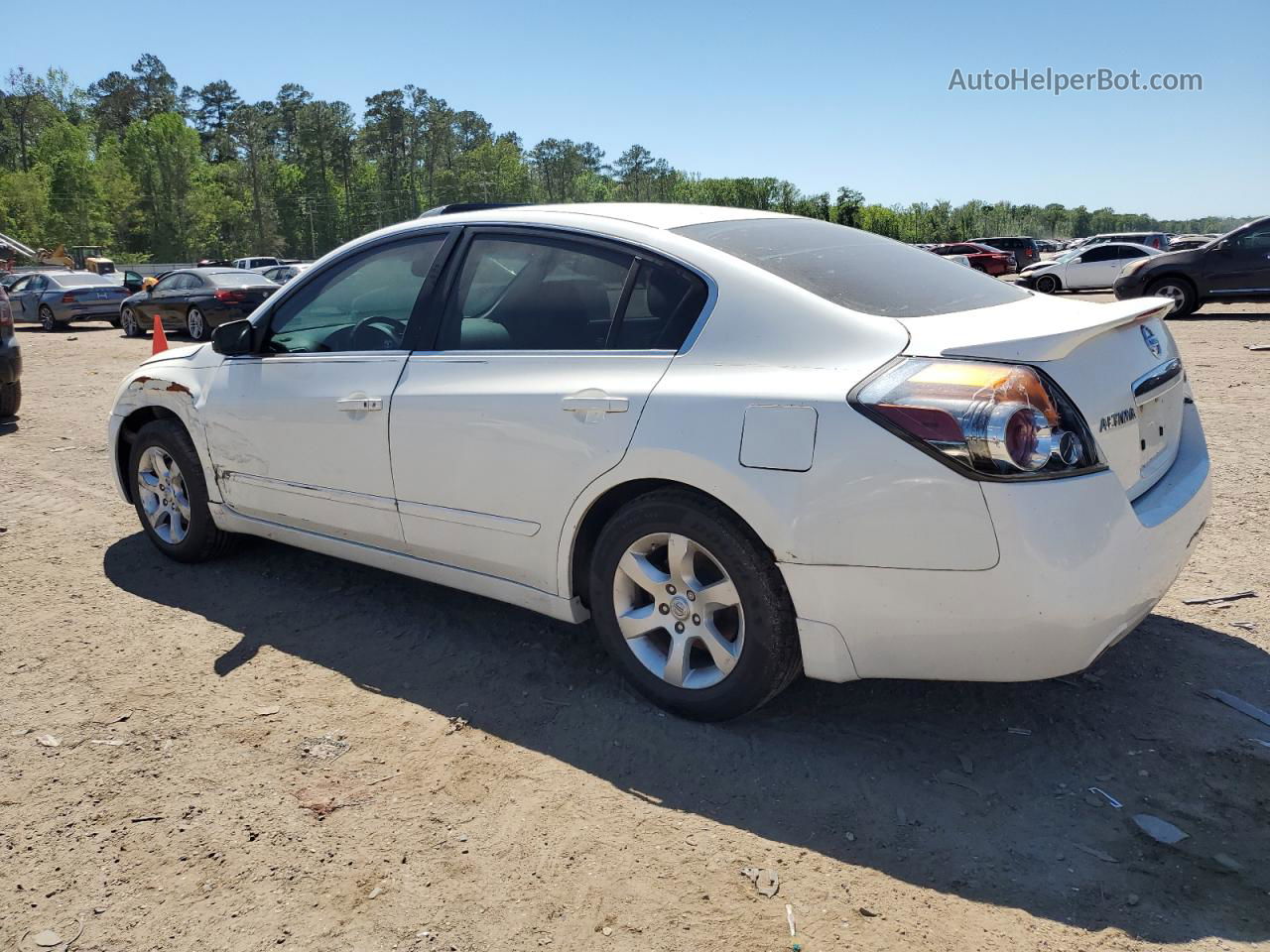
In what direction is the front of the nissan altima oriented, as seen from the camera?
facing away from the viewer and to the left of the viewer

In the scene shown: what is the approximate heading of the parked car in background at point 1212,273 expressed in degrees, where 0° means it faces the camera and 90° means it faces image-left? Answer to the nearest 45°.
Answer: approximately 90°

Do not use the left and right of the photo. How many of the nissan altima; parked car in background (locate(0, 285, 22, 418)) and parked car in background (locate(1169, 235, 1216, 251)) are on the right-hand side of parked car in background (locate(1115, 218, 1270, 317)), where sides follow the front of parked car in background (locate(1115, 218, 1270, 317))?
1

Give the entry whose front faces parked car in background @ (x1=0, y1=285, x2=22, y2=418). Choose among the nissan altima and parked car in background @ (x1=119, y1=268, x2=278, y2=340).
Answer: the nissan altima

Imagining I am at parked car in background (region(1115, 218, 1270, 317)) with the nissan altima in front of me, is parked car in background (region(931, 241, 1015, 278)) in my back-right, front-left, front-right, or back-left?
back-right

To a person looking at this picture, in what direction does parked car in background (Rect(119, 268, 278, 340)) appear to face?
facing away from the viewer and to the left of the viewer

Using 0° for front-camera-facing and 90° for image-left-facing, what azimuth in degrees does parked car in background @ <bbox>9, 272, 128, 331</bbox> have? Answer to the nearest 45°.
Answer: approximately 135°

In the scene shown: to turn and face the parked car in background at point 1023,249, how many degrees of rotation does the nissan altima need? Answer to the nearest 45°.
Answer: approximately 45° to its right

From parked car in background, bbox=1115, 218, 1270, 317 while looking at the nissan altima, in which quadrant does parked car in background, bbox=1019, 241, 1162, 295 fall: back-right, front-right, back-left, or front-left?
back-right

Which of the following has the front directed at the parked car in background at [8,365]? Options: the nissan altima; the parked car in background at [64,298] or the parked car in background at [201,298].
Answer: the nissan altima
